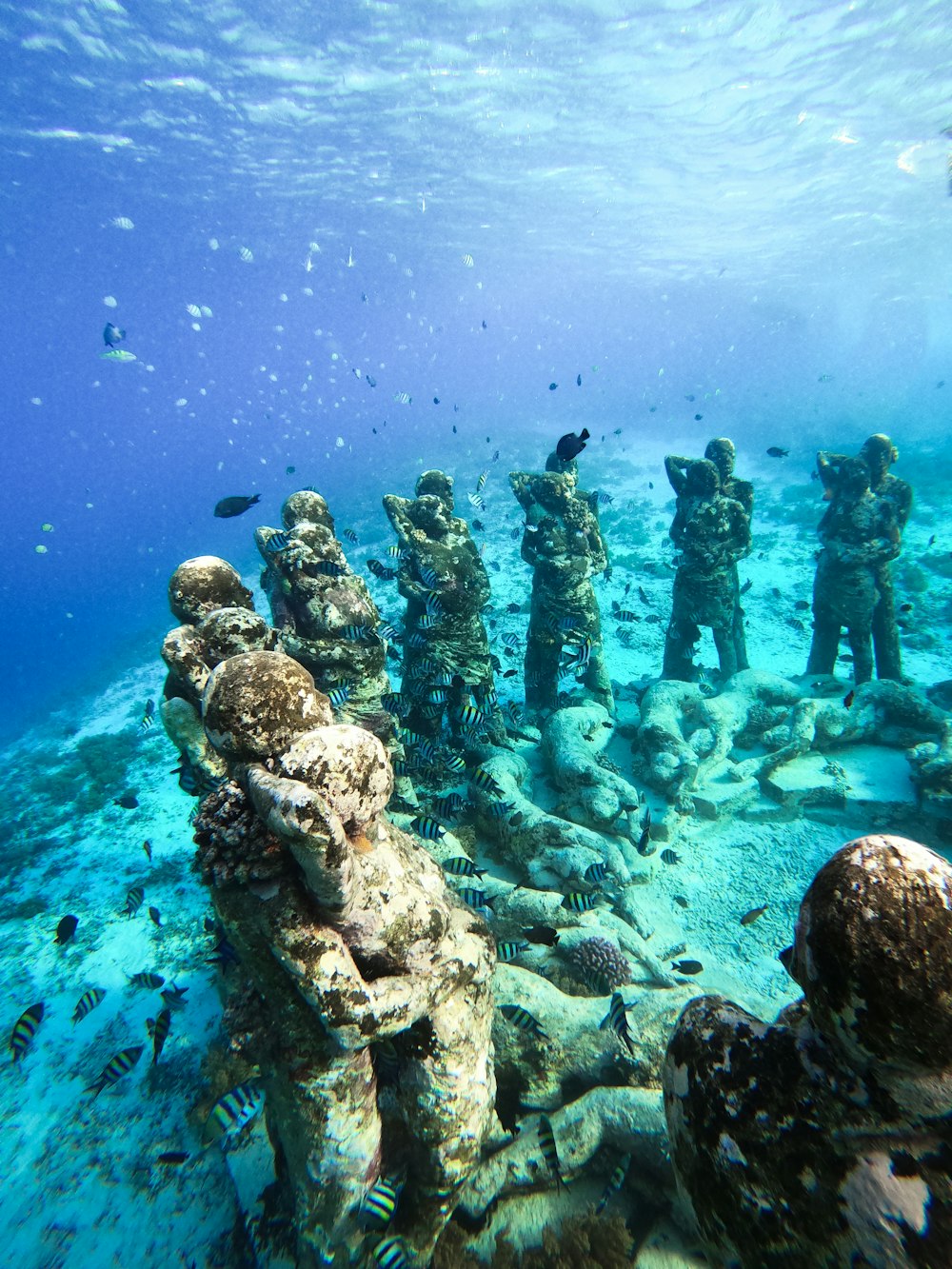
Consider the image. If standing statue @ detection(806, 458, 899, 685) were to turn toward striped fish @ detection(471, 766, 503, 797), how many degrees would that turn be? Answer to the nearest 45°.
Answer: approximately 45° to its right

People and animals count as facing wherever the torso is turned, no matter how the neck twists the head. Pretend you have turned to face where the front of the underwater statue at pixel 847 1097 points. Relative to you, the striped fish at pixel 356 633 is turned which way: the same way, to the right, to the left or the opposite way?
to the left

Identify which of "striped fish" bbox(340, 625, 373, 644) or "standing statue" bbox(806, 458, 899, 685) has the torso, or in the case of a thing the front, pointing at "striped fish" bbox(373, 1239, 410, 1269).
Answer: the standing statue

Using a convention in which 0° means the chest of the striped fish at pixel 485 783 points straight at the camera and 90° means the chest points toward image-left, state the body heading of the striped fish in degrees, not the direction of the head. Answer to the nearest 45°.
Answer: approximately 90°

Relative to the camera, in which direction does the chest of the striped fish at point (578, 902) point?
to the viewer's left

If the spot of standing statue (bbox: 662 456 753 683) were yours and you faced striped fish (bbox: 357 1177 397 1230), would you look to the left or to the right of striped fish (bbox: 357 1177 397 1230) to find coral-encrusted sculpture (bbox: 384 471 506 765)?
right

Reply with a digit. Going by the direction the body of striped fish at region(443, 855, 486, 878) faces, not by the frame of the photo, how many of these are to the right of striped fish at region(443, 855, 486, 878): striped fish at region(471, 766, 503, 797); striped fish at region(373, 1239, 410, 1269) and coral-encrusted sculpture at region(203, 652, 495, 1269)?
1

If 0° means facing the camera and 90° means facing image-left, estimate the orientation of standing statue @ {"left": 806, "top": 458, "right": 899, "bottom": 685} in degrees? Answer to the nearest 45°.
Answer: approximately 0°

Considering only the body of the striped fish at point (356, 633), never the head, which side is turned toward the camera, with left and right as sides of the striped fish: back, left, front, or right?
left

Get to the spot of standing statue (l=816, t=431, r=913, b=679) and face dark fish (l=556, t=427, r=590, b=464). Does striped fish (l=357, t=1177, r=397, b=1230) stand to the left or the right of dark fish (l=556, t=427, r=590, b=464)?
left

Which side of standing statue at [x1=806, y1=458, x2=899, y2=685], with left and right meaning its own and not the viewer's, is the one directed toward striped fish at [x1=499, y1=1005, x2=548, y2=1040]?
front

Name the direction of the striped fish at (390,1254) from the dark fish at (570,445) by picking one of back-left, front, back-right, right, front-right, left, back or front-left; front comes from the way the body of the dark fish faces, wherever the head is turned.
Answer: left
